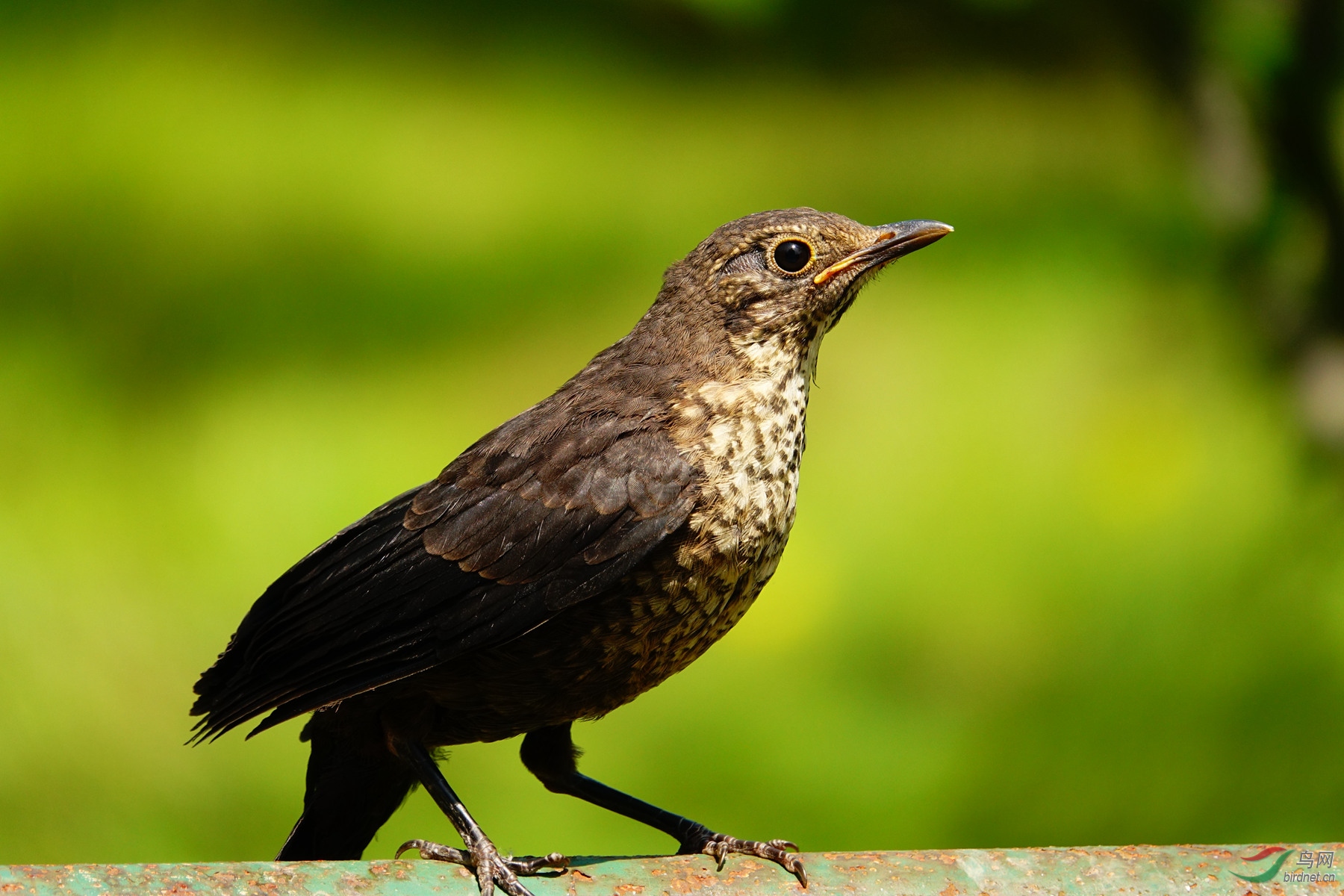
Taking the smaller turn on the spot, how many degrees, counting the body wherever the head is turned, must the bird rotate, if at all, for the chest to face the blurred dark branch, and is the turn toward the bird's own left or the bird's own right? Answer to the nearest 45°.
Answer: approximately 45° to the bird's own left

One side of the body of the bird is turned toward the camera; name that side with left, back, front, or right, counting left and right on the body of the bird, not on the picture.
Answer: right
